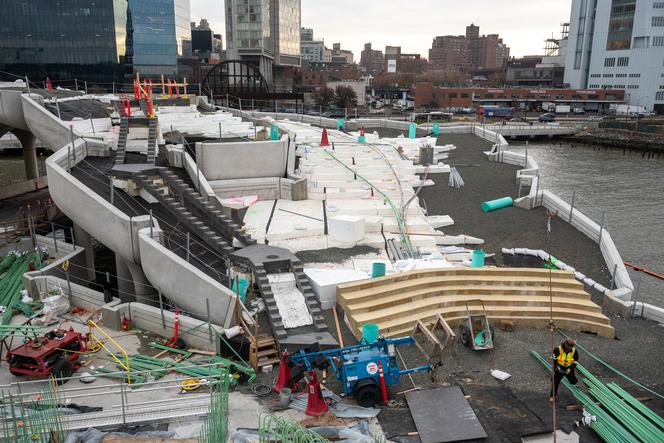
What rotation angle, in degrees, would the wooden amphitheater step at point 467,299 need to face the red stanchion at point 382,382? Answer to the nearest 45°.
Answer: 0° — it already faces it

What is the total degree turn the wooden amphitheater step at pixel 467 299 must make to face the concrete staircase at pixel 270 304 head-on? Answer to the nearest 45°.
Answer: approximately 90° to its right

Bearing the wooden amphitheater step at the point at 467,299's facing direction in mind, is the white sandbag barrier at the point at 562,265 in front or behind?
behind

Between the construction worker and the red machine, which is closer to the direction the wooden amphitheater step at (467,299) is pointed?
the construction worker

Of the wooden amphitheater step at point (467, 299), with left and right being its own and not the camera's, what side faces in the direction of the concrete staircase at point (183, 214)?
right

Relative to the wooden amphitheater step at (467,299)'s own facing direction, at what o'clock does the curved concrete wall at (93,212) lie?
The curved concrete wall is roughly at 3 o'clock from the wooden amphitheater step.

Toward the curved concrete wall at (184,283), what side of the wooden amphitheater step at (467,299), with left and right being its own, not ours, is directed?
right

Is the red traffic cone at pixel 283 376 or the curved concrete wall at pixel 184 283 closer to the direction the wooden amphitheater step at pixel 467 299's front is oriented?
the red traffic cone

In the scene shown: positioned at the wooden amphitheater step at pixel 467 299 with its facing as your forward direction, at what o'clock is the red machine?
The red machine is roughly at 2 o'clock from the wooden amphitheater step.

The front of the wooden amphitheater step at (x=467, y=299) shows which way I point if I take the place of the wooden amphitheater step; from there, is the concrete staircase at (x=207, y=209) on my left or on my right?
on my right

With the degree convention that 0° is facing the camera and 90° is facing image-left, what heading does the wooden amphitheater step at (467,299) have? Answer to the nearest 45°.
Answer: approximately 0°

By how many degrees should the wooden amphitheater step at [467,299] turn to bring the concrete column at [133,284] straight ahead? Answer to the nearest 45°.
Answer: approximately 90° to its right
